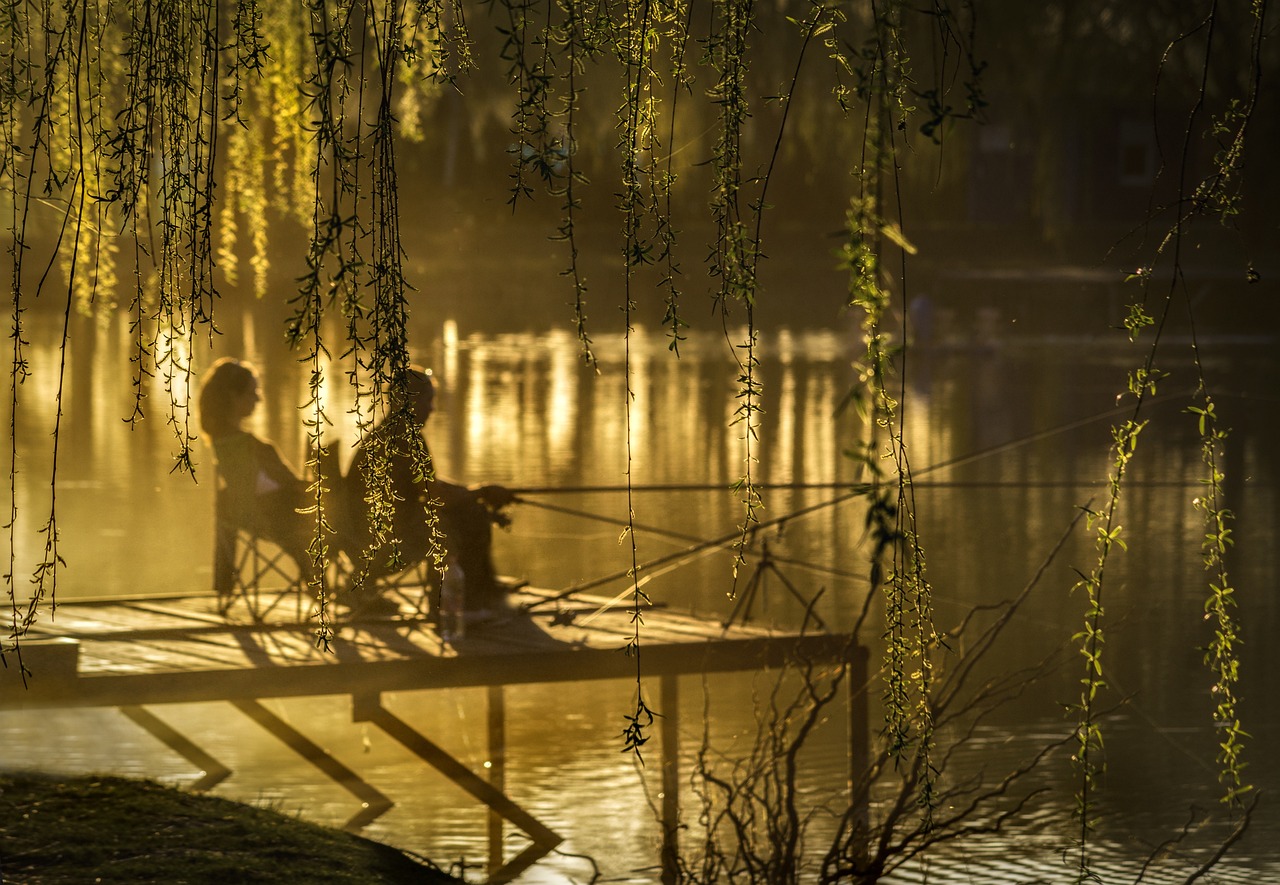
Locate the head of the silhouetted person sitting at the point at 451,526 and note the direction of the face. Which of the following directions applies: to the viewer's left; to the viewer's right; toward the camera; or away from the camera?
to the viewer's right

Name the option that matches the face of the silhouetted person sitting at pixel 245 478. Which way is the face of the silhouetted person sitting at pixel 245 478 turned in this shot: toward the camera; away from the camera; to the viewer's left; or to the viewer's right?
to the viewer's right

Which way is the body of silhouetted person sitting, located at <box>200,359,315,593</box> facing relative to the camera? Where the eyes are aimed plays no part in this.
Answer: to the viewer's right

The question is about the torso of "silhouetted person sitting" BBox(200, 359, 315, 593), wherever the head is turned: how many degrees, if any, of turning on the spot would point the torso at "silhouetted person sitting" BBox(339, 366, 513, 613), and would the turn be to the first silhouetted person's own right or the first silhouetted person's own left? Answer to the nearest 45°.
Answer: approximately 45° to the first silhouetted person's own right

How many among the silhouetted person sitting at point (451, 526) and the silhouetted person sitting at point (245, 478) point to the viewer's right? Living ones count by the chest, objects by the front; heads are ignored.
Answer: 2

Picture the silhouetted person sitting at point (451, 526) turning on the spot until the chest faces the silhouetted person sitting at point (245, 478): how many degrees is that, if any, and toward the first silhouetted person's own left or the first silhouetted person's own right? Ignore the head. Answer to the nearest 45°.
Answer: approximately 135° to the first silhouetted person's own left

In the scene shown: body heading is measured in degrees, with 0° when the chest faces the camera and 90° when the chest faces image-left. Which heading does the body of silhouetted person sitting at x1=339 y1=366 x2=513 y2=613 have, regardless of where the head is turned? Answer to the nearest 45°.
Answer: approximately 270°
